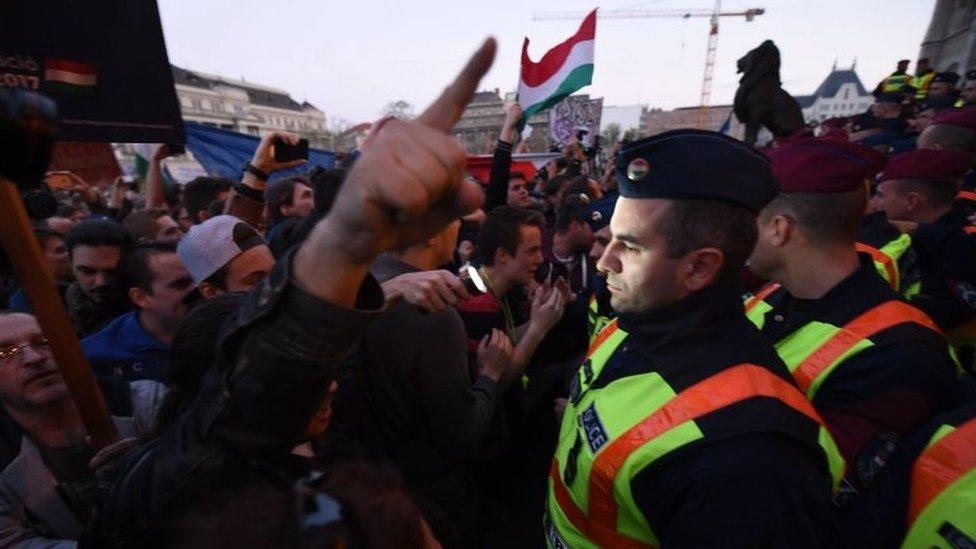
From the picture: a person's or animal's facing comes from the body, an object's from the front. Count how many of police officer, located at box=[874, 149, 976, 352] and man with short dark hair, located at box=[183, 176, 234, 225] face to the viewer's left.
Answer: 1

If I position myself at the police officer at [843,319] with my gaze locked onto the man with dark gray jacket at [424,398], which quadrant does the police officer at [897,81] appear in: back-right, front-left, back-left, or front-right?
back-right

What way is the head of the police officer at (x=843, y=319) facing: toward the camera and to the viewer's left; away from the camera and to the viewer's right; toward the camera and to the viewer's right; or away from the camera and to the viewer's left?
away from the camera and to the viewer's left

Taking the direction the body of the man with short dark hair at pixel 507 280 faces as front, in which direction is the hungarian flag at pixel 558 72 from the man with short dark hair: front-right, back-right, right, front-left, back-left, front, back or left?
left

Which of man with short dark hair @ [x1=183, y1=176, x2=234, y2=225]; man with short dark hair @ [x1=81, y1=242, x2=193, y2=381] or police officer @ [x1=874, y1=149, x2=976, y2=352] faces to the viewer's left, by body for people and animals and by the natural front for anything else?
the police officer

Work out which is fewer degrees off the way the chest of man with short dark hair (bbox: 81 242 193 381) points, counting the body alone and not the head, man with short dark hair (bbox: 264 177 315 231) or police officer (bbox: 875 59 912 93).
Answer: the police officer

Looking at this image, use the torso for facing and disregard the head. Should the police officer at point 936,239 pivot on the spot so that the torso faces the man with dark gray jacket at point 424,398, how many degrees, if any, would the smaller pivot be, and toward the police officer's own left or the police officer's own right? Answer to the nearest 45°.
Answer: approximately 45° to the police officer's own left

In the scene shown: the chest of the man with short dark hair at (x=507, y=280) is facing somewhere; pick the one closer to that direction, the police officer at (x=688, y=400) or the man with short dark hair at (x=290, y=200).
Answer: the police officer

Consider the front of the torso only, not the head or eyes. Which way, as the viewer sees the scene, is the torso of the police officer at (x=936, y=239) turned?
to the viewer's left

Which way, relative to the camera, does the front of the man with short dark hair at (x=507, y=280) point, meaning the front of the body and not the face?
to the viewer's right

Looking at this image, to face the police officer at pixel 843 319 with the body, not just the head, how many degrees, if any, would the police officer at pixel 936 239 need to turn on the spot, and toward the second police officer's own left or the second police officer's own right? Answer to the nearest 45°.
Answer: approximately 90° to the second police officer's own left
